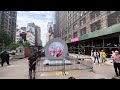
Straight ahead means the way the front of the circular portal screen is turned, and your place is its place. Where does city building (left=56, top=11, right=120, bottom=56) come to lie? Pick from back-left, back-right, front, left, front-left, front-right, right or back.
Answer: back-left

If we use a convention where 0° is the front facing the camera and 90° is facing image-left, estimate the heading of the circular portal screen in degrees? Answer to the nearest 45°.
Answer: approximately 0°

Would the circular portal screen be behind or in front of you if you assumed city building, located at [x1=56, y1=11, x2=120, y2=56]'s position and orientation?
in front

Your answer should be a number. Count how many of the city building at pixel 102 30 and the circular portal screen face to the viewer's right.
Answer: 0

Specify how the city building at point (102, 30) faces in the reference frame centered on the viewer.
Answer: facing the viewer and to the left of the viewer
